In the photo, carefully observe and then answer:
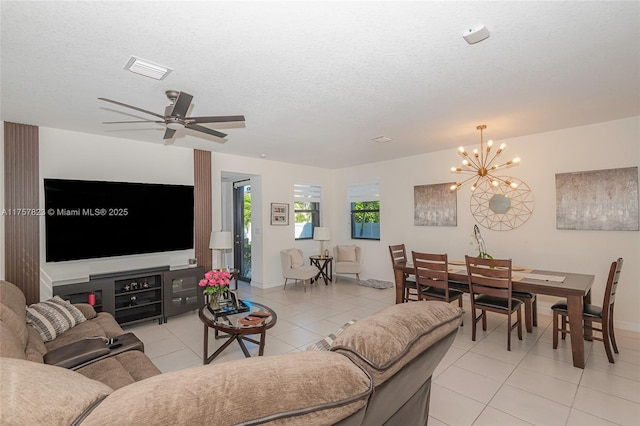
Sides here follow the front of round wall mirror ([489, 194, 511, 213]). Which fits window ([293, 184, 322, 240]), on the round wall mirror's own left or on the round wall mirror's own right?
on the round wall mirror's own right

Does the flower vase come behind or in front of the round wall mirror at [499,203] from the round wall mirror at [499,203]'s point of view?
in front

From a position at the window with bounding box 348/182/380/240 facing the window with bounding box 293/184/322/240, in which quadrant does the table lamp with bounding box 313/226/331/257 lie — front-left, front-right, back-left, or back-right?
front-left

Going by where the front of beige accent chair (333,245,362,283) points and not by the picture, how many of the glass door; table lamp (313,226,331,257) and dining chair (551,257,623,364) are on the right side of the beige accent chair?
2

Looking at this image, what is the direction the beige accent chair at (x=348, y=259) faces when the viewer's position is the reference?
facing the viewer

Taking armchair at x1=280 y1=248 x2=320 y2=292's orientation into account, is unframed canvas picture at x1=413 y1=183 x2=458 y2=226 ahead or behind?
ahead

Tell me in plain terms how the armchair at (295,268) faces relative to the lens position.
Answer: facing the viewer and to the right of the viewer

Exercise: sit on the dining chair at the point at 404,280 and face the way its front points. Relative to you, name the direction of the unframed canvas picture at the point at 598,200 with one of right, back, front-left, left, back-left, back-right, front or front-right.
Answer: front-left

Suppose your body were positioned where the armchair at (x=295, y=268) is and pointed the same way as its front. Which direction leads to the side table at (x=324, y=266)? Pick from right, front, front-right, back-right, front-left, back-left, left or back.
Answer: left

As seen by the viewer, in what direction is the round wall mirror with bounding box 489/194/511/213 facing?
toward the camera

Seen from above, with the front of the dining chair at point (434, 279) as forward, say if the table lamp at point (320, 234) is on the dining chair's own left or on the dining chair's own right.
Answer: on the dining chair's own left

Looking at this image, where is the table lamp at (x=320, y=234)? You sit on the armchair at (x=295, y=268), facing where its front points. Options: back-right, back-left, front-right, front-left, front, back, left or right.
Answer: left

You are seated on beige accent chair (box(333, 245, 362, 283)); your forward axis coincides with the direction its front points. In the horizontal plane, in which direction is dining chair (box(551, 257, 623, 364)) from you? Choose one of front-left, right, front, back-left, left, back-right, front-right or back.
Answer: front-left

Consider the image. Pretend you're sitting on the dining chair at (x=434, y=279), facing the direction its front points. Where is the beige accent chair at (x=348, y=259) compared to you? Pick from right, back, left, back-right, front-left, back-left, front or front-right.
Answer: left
